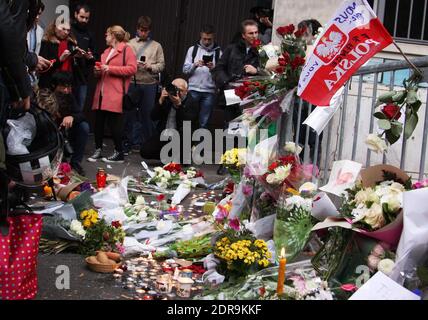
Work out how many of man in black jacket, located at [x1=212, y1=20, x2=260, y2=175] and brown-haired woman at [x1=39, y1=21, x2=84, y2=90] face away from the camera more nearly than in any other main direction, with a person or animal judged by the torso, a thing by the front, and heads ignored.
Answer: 0

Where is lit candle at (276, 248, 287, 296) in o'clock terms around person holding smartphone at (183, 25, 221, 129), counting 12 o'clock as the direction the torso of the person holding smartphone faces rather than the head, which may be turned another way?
The lit candle is roughly at 12 o'clock from the person holding smartphone.

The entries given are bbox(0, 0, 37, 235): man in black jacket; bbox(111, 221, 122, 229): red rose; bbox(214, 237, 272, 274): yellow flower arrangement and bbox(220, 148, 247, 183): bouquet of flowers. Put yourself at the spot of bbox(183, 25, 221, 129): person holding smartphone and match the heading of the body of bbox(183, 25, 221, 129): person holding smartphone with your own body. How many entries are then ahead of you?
4

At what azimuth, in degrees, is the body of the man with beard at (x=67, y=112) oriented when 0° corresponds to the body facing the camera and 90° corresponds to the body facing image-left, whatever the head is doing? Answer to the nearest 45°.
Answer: approximately 315°

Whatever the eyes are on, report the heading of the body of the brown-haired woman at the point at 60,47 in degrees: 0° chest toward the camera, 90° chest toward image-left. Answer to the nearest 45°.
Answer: approximately 315°

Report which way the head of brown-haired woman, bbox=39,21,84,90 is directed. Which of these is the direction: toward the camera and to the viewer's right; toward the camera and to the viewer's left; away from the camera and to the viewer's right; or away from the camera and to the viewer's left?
toward the camera and to the viewer's right

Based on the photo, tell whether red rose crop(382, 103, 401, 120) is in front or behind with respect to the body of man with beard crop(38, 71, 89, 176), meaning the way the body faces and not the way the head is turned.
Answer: in front

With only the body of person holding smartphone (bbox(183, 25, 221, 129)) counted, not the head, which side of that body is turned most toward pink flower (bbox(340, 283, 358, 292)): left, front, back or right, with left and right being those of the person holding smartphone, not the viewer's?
front

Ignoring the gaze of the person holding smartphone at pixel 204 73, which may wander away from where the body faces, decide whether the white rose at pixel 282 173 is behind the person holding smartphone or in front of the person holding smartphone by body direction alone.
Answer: in front

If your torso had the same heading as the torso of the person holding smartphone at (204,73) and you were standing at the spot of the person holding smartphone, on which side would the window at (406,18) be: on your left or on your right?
on your left

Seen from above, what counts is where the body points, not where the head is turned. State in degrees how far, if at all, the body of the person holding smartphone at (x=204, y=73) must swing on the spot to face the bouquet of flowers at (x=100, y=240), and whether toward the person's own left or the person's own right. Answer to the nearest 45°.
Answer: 0° — they already face it

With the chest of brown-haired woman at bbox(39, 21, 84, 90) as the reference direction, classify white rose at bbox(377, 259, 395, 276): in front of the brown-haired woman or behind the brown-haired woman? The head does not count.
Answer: in front
